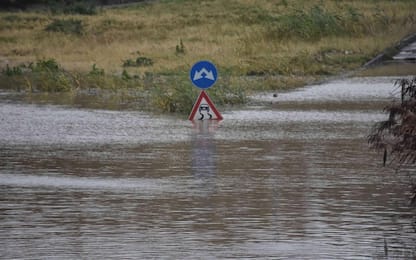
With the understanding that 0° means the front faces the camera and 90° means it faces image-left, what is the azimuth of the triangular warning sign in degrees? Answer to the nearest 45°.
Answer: approximately 0°

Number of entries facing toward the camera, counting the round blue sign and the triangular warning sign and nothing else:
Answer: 2

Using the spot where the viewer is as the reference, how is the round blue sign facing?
facing the viewer

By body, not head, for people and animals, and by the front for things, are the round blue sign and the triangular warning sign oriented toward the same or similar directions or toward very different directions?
same or similar directions

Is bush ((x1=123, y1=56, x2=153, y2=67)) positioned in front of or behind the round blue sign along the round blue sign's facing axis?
behind

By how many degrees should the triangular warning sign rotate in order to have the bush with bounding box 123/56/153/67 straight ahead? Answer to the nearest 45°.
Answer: approximately 180°
